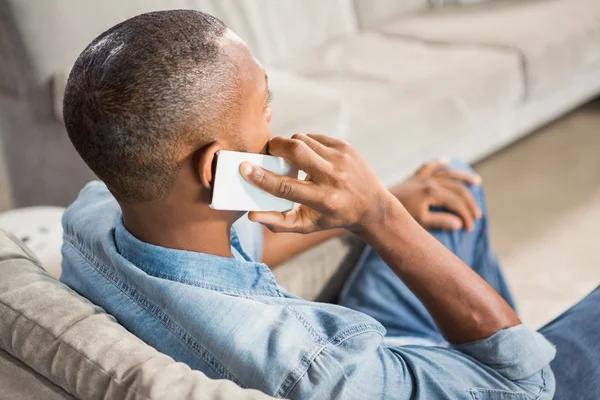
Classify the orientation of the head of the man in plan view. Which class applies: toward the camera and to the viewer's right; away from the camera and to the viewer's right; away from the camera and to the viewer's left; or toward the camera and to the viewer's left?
away from the camera and to the viewer's right

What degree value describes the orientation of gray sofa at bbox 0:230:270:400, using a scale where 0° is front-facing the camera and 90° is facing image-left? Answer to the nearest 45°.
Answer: approximately 225°

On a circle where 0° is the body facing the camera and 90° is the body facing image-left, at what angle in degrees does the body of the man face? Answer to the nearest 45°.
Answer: approximately 225°
